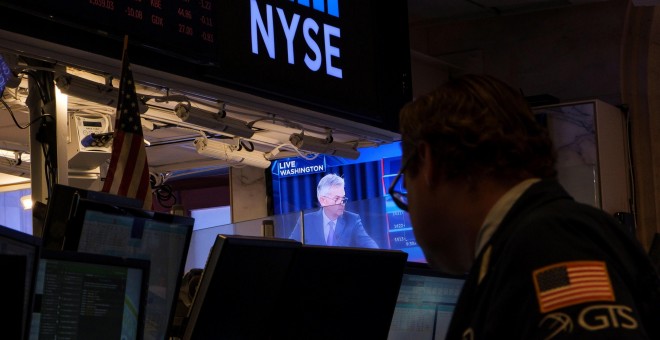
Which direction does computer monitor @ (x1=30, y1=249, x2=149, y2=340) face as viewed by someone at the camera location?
facing the viewer

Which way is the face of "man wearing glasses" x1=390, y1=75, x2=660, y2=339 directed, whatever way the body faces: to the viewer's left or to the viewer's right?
to the viewer's left

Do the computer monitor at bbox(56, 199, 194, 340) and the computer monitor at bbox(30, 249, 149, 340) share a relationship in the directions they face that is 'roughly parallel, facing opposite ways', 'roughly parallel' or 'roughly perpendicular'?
roughly parallel

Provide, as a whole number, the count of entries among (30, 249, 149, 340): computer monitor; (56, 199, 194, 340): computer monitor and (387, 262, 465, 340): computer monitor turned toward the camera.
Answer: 3

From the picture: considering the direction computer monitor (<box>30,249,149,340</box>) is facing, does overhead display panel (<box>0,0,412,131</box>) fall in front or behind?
behind

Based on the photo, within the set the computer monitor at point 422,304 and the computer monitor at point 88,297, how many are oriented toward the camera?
2

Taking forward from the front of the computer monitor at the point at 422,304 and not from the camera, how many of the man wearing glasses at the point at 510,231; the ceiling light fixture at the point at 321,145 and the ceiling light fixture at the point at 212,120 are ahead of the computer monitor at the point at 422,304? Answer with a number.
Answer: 1

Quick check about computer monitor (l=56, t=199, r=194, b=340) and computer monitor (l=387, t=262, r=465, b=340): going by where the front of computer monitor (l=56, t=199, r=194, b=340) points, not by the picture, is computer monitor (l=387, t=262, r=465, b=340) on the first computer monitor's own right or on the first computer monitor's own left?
on the first computer monitor's own left

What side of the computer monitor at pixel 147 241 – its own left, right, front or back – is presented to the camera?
front

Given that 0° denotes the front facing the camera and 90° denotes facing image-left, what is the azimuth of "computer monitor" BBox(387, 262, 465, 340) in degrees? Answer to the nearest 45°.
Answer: approximately 0°
